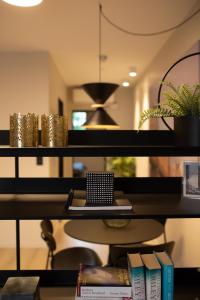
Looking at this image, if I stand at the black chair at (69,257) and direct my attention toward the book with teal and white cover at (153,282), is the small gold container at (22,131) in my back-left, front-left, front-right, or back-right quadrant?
front-right

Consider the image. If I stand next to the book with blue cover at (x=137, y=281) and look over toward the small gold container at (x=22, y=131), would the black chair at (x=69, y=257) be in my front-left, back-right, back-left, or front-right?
front-right

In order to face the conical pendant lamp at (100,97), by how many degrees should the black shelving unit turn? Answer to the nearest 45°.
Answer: approximately 180°

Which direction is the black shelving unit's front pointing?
toward the camera

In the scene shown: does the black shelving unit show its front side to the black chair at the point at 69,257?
no

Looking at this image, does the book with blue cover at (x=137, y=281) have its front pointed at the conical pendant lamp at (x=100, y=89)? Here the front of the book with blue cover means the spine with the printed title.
no
